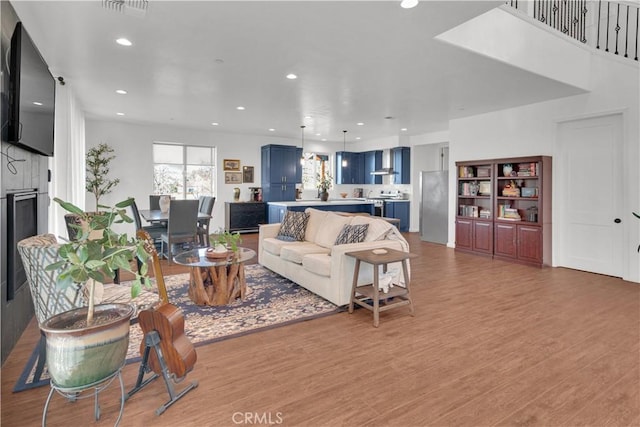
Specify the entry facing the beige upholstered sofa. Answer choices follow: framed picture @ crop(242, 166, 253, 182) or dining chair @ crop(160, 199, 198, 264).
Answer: the framed picture

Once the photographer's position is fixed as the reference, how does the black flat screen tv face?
facing to the right of the viewer

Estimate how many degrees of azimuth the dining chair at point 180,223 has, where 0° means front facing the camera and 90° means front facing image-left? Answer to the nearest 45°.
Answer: approximately 135°

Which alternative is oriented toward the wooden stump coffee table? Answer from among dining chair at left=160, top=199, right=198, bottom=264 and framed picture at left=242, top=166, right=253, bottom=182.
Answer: the framed picture

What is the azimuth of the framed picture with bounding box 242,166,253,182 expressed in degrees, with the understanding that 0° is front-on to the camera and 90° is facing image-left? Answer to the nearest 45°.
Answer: approximately 0°

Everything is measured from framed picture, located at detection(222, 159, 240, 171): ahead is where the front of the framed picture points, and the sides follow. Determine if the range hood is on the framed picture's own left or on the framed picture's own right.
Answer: on the framed picture's own left

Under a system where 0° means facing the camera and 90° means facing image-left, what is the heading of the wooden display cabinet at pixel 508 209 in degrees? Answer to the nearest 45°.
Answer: approximately 45°

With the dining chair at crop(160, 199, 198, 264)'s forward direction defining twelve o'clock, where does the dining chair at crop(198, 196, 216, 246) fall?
the dining chair at crop(198, 196, 216, 246) is roughly at 2 o'clock from the dining chair at crop(160, 199, 198, 264).

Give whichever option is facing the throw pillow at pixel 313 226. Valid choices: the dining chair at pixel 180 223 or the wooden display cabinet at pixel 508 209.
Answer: the wooden display cabinet
